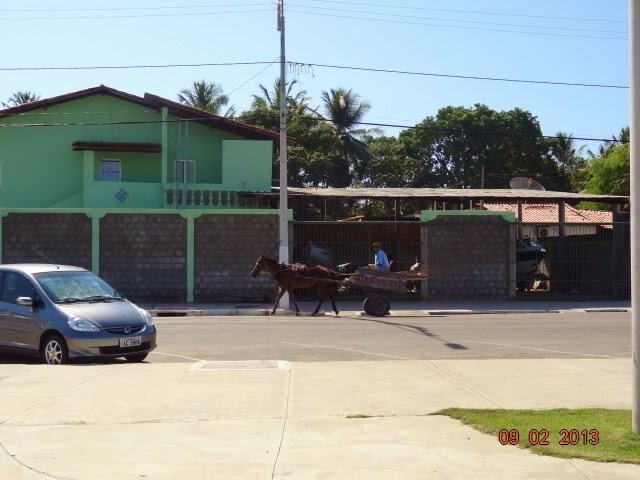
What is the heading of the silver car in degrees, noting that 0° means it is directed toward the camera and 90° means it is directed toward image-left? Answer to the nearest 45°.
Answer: approximately 315°

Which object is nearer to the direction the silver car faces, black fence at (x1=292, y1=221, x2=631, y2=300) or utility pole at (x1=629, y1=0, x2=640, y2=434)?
the utility pole

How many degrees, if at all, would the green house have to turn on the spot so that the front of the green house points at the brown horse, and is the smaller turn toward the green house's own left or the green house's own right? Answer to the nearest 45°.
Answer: approximately 45° to the green house's own left

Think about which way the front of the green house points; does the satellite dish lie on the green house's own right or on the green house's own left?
on the green house's own left

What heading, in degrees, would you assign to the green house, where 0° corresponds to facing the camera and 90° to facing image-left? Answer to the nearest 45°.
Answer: approximately 0°

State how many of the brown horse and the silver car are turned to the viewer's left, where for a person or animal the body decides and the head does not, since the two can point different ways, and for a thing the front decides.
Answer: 1

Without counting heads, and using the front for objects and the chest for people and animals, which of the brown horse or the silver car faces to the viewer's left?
the brown horse

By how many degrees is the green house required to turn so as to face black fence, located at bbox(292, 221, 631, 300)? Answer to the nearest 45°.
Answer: approximately 45° to its left

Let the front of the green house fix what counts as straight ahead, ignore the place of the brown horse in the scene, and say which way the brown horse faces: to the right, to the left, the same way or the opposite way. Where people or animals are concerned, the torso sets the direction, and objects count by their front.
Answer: to the right

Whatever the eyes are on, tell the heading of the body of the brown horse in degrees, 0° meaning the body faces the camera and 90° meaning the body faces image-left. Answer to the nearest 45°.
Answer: approximately 90°

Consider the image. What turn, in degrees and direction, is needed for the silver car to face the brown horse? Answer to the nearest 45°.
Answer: approximately 90° to its left

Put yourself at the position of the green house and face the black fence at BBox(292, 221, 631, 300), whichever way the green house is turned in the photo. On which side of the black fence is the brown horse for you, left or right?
right

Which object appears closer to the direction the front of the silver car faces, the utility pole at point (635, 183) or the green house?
the utility pole
